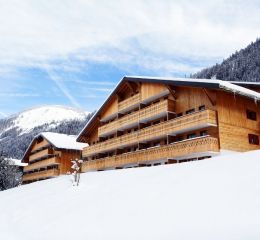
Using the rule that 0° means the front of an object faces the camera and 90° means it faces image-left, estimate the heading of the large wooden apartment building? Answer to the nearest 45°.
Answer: approximately 45°
